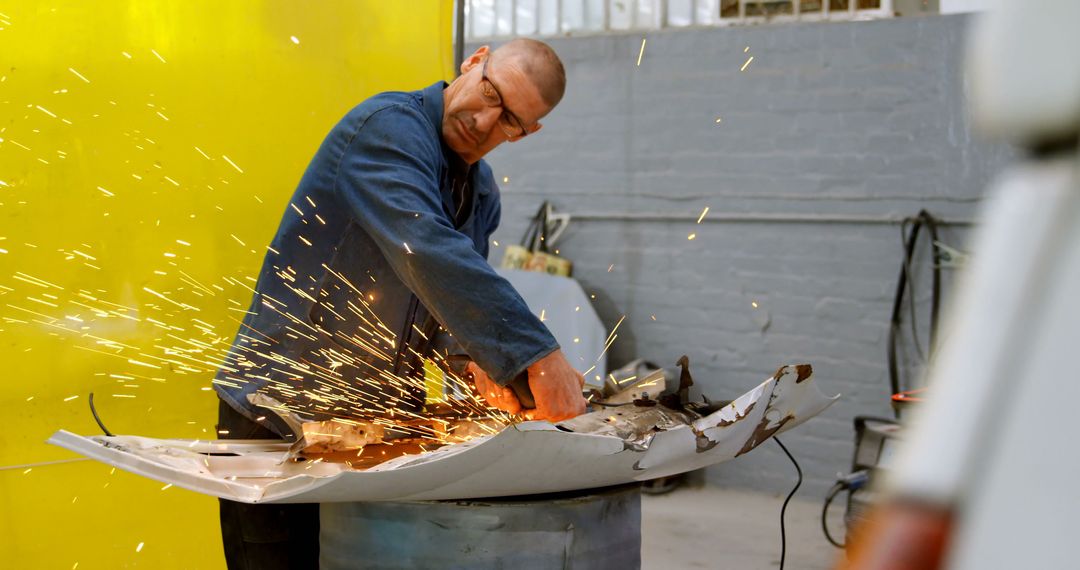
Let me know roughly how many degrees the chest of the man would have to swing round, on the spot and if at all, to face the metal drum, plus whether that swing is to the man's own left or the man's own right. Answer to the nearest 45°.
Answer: approximately 45° to the man's own right

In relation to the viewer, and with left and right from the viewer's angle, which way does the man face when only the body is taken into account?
facing the viewer and to the right of the viewer

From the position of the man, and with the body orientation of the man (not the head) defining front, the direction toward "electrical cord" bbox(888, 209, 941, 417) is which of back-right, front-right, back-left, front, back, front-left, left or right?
left

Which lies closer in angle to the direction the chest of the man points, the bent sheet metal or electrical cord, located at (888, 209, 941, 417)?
the bent sheet metal

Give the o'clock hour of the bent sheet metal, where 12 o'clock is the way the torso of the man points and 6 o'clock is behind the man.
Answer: The bent sheet metal is roughly at 1 o'clock from the man.
